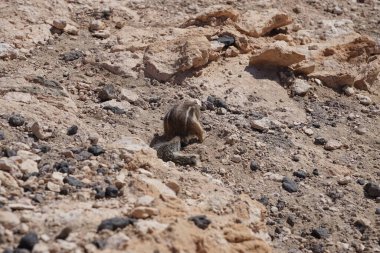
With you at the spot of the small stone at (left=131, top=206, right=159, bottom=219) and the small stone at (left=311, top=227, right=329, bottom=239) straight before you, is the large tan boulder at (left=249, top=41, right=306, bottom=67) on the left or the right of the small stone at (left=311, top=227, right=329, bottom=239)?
left

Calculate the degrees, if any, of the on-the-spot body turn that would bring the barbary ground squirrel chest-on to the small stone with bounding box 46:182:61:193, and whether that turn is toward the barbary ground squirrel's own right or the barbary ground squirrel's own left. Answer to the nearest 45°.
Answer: approximately 180°

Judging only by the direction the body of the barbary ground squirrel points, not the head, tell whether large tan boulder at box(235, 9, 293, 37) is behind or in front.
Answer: in front

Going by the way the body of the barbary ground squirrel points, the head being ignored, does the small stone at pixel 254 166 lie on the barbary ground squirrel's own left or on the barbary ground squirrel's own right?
on the barbary ground squirrel's own right

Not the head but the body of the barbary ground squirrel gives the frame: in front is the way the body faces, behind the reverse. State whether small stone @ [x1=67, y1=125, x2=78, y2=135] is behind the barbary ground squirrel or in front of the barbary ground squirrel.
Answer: behind

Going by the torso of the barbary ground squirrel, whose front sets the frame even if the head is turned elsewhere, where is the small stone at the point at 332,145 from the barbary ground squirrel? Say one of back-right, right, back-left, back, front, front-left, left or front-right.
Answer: front-right

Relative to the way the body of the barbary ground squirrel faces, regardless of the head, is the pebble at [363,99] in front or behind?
in front

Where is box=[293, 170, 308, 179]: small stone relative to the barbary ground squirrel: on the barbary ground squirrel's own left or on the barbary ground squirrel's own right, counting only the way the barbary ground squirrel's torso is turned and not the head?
on the barbary ground squirrel's own right

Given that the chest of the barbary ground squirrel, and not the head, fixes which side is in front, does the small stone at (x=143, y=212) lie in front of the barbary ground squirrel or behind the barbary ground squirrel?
behind

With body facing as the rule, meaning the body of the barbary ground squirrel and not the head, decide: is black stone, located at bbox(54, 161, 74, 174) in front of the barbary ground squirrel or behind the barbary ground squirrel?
behind

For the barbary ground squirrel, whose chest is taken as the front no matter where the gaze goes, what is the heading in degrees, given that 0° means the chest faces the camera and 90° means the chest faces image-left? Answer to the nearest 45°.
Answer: approximately 225°
